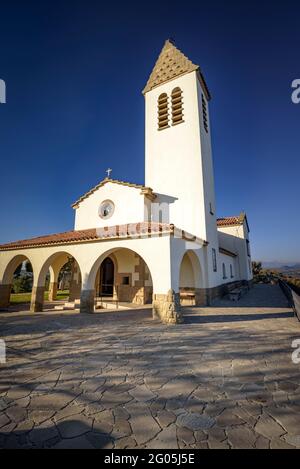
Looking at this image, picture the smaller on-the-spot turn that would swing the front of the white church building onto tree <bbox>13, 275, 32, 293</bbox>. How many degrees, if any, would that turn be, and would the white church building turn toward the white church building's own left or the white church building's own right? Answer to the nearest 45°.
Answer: approximately 90° to the white church building's own right

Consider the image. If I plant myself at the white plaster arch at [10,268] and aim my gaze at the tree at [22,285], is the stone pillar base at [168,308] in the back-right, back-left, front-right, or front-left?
back-right

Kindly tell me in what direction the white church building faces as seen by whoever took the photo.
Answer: facing the viewer and to the left of the viewer
